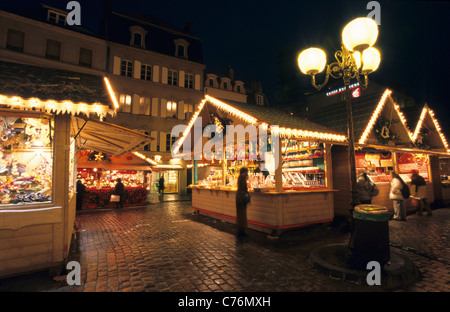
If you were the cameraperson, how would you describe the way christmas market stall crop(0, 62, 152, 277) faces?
facing to the right of the viewer

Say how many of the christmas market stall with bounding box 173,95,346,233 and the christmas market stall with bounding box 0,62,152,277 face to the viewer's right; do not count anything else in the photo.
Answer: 1

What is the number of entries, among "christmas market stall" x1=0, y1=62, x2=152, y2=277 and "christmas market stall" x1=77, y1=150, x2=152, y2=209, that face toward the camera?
1

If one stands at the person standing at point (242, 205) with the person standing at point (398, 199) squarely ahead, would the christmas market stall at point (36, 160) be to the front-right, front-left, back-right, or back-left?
back-right

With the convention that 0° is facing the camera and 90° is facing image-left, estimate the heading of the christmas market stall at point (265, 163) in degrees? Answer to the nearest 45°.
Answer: approximately 45°

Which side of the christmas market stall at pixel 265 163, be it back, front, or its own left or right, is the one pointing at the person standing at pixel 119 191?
right

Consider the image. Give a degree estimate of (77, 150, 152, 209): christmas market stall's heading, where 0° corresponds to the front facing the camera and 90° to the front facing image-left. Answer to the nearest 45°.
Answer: approximately 0°
